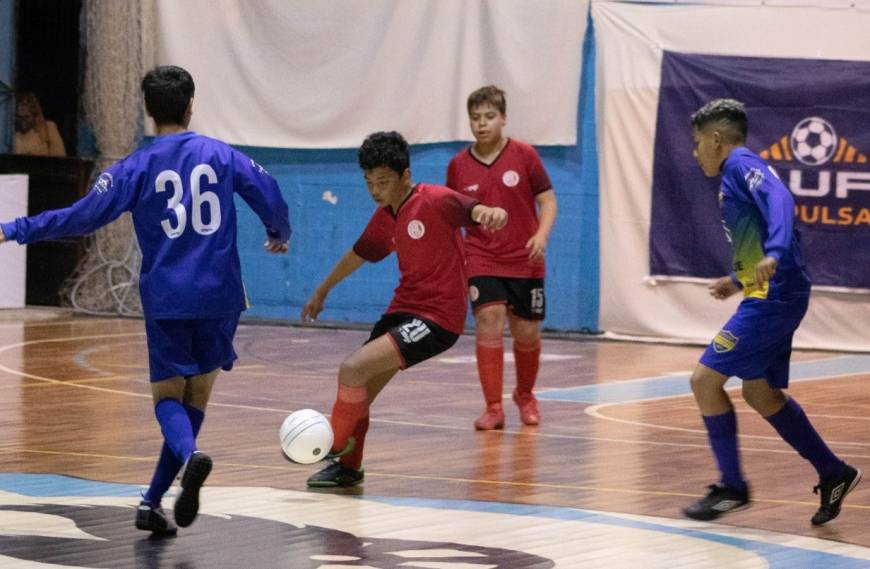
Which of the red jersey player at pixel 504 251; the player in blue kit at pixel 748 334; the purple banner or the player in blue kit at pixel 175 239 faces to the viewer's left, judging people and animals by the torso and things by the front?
the player in blue kit at pixel 748 334

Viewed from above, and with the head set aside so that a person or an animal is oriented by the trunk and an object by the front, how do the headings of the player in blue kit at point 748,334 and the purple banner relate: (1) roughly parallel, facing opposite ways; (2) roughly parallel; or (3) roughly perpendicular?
roughly perpendicular

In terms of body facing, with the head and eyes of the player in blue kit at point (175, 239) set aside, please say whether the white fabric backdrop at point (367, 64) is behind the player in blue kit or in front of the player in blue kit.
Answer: in front

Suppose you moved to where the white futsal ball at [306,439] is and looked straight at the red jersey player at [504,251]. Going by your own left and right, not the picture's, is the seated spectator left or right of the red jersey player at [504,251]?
left

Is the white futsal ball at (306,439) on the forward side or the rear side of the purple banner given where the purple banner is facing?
on the forward side

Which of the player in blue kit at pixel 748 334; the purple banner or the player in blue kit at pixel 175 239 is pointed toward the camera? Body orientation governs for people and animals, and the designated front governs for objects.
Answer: the purple banner

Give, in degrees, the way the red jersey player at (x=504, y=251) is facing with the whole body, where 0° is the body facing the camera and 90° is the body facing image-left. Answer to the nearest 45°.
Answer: approximately 0°

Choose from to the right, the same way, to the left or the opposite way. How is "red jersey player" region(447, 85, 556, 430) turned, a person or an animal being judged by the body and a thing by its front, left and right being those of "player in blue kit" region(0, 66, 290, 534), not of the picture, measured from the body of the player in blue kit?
the opposite way

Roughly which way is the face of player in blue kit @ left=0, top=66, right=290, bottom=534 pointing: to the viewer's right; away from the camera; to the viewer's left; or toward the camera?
away from the camera

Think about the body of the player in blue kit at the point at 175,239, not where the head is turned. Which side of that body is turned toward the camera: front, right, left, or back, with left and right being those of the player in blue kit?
back

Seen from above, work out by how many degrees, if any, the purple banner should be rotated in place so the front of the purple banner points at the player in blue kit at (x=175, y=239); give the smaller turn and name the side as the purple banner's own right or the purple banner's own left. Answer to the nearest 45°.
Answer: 0° — it already faces them

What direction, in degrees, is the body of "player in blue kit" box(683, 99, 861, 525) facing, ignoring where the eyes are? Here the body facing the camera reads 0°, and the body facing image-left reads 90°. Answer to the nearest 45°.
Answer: approximately 90°

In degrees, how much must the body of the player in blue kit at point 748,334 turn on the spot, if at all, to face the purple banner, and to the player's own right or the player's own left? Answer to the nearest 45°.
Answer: approximately 90° to the player's own right
